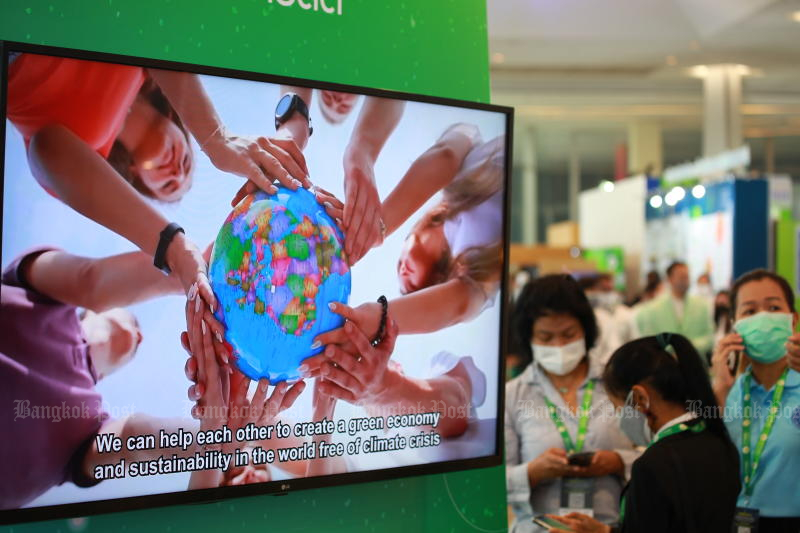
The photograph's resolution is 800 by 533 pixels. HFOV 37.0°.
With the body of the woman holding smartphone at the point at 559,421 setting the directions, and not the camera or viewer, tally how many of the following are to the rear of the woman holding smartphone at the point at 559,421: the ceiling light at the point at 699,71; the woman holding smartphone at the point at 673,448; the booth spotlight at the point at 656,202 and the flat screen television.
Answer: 2

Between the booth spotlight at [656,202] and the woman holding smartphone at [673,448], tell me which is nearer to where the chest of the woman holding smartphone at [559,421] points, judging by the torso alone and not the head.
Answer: the woman holding smartphone

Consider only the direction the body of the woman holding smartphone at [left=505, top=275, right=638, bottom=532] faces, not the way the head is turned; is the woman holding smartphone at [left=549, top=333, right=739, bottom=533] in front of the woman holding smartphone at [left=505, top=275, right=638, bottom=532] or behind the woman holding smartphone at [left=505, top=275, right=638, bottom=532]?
in front

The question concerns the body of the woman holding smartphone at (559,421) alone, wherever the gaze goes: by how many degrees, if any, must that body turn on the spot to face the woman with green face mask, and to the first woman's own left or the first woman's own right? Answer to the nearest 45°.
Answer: approximately 90° to the first woman's own left

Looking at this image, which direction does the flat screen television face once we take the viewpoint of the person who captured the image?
facing the viewer and to the right of the viewer

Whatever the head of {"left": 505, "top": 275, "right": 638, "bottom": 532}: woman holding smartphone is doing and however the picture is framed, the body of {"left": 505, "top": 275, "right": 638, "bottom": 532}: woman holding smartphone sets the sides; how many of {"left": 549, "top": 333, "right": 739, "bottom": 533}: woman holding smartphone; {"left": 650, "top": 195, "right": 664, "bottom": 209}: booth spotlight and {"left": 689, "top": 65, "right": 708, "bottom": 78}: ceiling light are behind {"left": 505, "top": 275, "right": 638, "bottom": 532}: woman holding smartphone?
2

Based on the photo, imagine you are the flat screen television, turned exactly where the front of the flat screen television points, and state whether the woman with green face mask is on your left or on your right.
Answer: on your left

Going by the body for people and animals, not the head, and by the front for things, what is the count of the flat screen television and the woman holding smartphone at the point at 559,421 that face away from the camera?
0

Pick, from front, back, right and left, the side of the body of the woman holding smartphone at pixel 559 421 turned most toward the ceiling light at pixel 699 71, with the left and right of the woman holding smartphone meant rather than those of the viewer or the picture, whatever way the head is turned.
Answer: back

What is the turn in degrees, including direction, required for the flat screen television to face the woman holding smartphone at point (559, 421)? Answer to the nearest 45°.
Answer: approximately 90° to its left

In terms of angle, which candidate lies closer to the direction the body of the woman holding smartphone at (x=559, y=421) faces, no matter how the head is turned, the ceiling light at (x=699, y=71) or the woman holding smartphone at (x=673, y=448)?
the woman holding smartphone

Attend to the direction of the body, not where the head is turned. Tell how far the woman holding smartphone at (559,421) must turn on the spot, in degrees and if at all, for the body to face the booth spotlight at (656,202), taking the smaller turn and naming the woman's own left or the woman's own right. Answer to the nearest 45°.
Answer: approximately 180°
